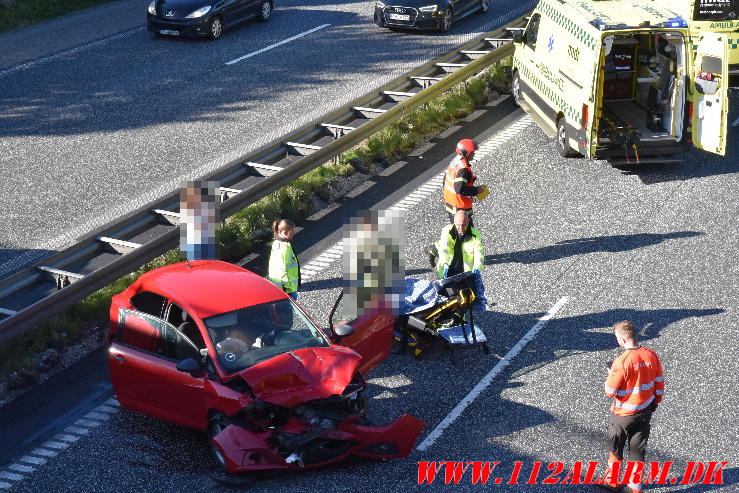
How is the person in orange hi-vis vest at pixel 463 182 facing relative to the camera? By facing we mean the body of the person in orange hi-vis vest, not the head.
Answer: to the viewer's right

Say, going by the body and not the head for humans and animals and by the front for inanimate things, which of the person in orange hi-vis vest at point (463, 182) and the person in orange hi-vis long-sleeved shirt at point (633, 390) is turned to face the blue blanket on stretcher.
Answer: the person in orange hi-vis long-sleeved shirt at point (633, 390)

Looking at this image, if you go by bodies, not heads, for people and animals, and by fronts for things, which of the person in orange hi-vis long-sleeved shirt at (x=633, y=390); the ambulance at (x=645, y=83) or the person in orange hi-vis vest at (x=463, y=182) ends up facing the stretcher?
the person in orange hi-vis long-sleeved shirt at (x=633, y=390)

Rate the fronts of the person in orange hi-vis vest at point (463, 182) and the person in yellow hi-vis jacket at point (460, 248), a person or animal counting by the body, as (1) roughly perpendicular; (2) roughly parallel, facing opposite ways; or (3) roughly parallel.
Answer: roughly perpendicular

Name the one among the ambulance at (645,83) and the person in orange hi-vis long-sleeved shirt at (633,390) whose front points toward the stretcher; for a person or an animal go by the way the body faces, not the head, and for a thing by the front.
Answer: the person in orange hi-vis long-sleeved shirt

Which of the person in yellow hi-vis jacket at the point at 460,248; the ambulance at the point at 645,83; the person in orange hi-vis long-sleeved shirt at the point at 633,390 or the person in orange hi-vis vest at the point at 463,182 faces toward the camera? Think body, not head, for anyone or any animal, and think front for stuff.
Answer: the person in yellow hi-vis jacket

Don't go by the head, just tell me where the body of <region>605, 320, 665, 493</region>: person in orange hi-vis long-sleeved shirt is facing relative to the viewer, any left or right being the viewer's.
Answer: facing away from the viewer and to the left of the viewer

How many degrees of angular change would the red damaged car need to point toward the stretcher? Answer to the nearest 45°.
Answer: approximately 90° to its left

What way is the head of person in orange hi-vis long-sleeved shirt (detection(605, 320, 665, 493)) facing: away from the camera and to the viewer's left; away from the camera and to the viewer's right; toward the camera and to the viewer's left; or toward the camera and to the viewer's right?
away from the camera and to the viewer's left
